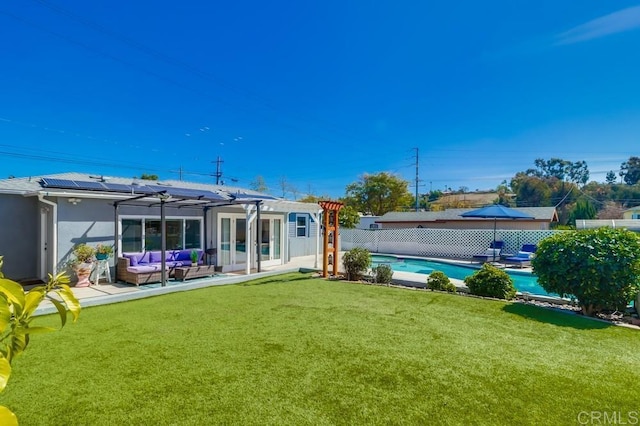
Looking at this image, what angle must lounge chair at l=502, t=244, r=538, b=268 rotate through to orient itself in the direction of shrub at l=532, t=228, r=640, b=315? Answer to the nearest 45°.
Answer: approximately 45° to its left

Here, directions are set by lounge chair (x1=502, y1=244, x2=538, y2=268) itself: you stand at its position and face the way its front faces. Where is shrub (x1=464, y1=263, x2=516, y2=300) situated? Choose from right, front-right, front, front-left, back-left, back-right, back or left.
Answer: front-left

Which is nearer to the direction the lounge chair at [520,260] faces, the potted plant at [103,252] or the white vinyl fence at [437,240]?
the potted plant

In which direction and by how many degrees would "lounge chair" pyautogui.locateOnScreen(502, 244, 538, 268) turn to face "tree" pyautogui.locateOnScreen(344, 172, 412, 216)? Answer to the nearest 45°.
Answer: approximately 90° to its right

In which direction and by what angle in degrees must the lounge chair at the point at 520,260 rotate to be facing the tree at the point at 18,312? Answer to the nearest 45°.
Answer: approximately 45° to its left

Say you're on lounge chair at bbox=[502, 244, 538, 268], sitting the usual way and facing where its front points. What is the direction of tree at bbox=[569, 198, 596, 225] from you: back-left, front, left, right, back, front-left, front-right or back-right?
back-right

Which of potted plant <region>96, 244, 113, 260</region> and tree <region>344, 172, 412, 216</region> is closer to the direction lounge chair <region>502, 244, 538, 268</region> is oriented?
the potted plant

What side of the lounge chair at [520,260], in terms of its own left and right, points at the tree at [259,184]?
right
